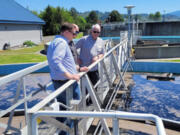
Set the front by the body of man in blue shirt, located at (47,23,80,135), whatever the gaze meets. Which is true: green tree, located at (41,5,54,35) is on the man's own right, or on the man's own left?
on the man's own left

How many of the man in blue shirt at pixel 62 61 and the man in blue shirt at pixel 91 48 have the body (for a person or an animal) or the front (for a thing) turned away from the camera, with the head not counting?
0

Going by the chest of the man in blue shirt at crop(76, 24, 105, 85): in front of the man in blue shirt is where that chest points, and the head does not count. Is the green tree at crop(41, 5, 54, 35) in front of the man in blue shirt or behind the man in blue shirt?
behind

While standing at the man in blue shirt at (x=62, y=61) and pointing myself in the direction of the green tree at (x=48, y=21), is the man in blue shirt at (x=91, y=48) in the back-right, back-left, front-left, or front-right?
front-right

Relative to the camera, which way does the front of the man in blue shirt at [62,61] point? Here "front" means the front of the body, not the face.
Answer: to the viewer's right

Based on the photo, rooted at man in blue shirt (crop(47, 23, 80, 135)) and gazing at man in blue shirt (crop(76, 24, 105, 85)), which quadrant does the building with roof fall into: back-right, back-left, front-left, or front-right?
front-left

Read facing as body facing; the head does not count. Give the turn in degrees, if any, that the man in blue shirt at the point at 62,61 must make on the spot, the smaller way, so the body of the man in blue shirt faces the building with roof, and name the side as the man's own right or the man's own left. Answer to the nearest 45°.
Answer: approximately 90° to the man's own left
